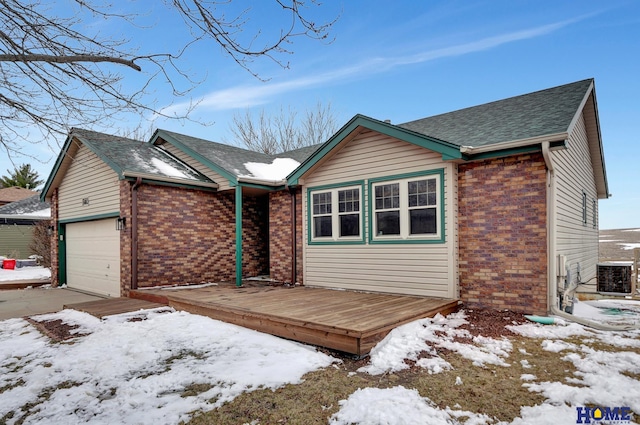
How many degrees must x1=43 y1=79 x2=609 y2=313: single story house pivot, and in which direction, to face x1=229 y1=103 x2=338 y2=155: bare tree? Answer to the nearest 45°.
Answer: approximately 135° to its right

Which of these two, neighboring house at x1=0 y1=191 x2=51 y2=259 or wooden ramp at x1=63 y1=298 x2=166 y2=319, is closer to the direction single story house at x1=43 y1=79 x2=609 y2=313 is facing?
the wooden ramp

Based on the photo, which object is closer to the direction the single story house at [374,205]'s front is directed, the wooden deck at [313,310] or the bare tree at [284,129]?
the wooden deck

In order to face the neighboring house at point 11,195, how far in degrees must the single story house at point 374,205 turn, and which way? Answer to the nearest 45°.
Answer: approximately 90° to its right

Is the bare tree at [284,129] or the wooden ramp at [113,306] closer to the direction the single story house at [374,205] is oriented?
the wooden ramp

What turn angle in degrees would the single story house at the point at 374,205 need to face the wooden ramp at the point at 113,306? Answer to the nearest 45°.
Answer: approximately 45° to its right

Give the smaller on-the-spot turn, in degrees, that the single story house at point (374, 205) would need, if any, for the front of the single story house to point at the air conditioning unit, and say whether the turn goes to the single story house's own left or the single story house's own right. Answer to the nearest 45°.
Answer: approximately 135° to the single story house's own left

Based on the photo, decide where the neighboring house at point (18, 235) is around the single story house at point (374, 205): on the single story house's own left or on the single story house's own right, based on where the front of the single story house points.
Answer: on the single story house's own right

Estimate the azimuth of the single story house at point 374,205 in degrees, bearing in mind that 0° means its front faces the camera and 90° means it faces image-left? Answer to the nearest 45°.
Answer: approximately 45°
